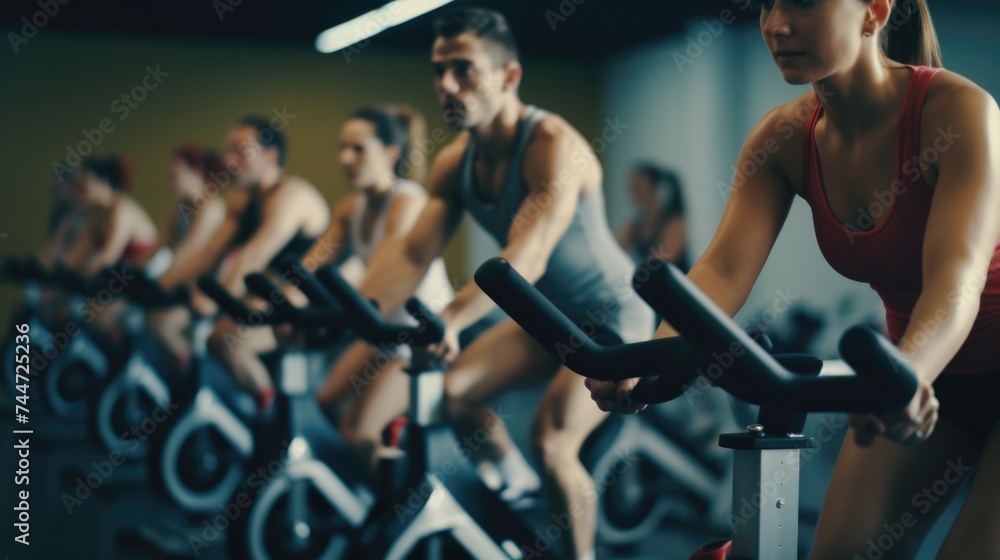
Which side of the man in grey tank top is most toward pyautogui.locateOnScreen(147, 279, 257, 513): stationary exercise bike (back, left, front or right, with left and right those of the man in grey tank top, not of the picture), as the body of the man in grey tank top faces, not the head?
right

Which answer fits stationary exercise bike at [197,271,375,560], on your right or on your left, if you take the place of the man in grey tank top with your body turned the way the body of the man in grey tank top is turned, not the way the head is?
on your right

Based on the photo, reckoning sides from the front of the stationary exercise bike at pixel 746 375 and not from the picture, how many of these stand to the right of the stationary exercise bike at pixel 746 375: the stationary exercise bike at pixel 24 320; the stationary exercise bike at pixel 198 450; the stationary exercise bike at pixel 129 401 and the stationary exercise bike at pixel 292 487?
4

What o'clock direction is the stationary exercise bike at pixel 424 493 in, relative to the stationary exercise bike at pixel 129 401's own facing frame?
the stationary exercise bike at pixel 424 493 is roughly at 10 o'clock from the stationary exercise bike at pixel 129 401.

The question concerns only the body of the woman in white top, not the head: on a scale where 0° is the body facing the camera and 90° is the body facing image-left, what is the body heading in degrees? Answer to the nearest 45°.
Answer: approximately 45°

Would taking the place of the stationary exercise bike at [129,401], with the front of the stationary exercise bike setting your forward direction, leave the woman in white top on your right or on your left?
on your left

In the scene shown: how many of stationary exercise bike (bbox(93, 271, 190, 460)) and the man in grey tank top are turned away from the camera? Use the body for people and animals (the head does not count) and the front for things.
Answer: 0

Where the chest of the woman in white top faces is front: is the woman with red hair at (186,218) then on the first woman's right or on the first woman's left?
on the first woman's right

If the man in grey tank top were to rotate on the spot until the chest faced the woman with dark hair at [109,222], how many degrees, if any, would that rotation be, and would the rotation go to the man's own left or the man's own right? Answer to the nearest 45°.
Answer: approximately 90° to the man's own right

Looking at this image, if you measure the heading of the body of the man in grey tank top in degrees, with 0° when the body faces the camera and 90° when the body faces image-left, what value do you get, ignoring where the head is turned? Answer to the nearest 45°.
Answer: approximately 45°

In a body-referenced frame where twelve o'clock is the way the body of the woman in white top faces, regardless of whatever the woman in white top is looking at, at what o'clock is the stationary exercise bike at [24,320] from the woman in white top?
The stationary exercise bike is roughly at 3 o'clock from the woman in white top.

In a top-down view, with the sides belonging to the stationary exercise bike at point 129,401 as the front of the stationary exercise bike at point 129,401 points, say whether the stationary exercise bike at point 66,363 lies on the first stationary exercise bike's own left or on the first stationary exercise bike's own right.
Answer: on the first stationary exercise bike's own right

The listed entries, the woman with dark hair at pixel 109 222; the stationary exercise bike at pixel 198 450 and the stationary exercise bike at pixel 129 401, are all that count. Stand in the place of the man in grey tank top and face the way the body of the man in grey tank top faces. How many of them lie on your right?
3

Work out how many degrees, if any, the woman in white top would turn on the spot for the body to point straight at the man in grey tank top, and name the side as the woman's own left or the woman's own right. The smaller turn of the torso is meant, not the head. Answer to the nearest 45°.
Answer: approximately 45° to the woman's own left

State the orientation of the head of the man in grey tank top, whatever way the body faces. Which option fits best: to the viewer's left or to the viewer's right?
to the viewer's left
